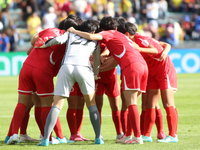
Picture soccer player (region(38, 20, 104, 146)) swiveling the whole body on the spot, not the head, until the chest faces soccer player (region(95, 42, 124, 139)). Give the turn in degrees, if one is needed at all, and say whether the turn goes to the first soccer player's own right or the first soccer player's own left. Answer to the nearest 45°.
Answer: approximately 45° to the first soccer player's own right

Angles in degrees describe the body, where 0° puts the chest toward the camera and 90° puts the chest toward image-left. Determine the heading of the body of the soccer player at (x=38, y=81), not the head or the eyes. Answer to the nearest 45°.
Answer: approximately 225°

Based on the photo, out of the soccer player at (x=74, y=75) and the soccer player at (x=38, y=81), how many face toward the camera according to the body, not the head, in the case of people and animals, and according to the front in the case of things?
0

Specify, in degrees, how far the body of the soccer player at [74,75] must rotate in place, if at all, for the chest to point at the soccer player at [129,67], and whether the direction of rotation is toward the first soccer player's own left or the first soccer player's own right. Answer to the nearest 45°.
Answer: approximately 90° to the first soccer player's own right

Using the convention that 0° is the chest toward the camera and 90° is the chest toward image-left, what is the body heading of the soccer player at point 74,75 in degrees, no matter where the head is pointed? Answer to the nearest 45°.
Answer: approximately 180°

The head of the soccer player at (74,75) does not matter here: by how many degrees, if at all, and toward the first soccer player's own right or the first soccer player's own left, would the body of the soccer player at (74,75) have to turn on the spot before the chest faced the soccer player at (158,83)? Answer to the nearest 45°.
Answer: approximately 90° to the first soccer player's own right

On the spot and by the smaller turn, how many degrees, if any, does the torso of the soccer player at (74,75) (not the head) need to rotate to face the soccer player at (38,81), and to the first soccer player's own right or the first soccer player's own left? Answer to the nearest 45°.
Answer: approximately 45° to the first soccer player's own left

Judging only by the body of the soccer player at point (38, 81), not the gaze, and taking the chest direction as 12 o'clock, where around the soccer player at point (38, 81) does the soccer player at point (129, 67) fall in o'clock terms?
the soccer player at point (129, 67) is roughly at 2 o'clock from the soccer player at point (38, 81).

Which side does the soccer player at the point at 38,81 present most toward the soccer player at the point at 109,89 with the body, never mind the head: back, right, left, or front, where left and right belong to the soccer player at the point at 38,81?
front
